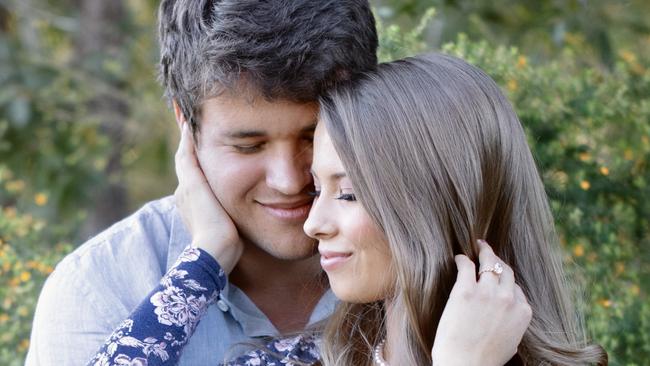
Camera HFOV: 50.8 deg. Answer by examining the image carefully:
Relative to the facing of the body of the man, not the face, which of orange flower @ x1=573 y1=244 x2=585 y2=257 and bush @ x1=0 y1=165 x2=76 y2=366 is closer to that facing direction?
the orange flower

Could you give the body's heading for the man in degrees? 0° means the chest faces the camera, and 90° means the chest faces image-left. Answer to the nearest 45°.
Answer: approximately 315°

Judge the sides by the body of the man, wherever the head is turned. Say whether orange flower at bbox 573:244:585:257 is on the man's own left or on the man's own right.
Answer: on the man's own left

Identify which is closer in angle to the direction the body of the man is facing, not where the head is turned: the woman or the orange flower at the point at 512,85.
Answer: the woman

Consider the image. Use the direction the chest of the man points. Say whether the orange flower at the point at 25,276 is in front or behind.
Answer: behind

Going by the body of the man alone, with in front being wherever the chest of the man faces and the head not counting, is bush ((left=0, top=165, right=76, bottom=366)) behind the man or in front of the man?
behind

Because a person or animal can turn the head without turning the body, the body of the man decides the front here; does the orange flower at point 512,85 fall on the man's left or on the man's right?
on the man's left

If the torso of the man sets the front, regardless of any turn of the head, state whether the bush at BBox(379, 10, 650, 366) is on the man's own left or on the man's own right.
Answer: on the man's own left

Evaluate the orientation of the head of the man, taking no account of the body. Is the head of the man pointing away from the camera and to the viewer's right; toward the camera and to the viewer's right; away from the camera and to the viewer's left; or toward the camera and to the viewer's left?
toward the camera and to the viewer's right

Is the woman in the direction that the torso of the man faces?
yes
